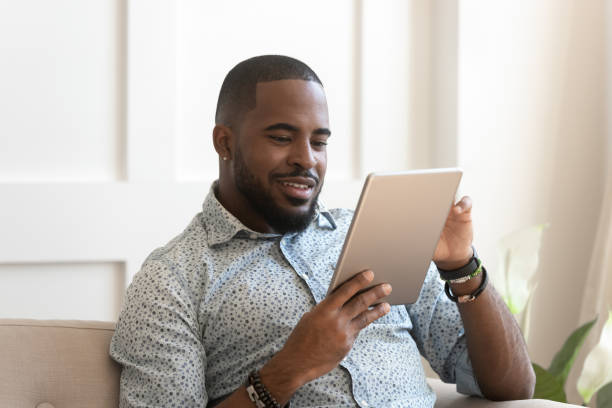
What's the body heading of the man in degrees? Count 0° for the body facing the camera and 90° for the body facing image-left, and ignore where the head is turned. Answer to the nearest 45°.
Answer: approximately 315°

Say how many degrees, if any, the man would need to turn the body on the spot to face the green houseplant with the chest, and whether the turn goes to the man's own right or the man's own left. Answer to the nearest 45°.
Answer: approximately 90° to the man's own left

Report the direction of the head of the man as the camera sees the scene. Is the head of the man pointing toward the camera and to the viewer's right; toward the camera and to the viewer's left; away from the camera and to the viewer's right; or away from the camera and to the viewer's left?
toward the camera and to the viewer's right

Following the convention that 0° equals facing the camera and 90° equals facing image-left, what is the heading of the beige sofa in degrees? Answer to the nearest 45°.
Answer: approximately 0°
